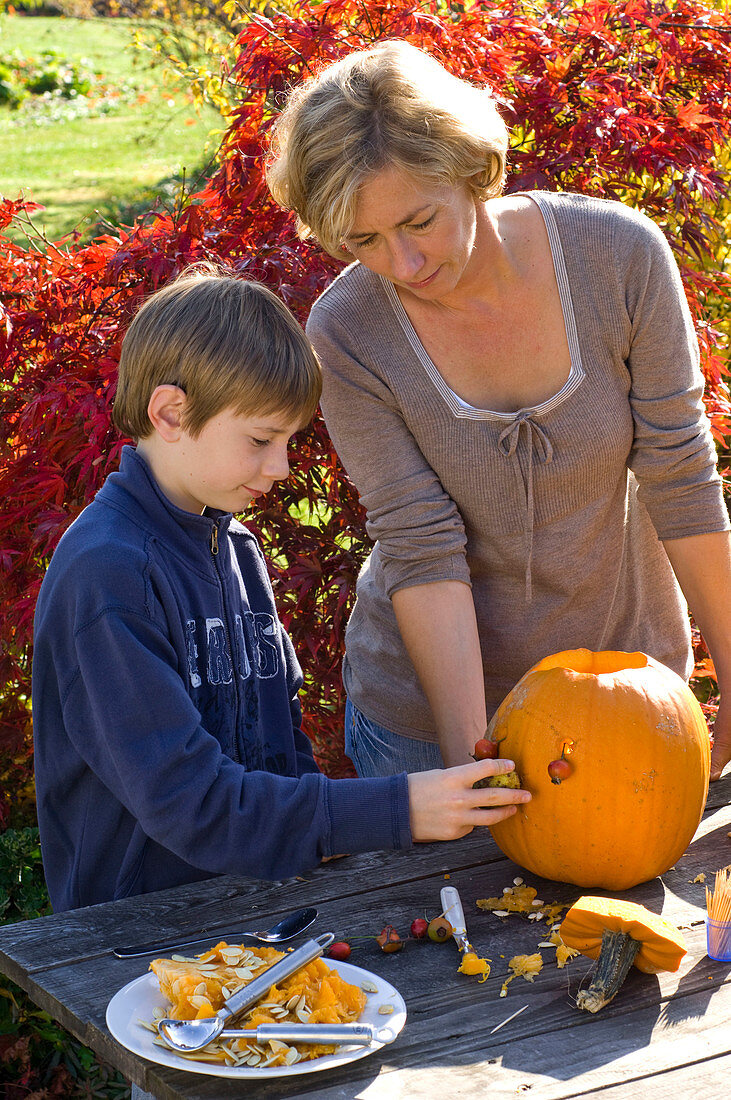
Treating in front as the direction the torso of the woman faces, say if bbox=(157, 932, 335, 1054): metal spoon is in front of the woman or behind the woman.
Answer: in front

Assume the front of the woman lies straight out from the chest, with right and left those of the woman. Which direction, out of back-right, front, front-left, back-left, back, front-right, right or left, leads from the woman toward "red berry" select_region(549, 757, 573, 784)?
front

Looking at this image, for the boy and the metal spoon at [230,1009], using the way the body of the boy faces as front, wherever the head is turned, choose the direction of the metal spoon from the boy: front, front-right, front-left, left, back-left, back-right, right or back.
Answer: front-right

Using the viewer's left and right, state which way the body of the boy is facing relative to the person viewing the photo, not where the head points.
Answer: facing the viewer and to the right of the viewer

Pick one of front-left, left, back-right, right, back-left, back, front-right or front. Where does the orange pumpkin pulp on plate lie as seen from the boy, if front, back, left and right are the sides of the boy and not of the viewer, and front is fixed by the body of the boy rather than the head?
front-right

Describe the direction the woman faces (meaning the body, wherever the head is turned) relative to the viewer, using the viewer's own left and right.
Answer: facing the viewer

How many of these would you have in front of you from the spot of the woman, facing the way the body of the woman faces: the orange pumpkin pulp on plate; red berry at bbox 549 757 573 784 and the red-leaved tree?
2

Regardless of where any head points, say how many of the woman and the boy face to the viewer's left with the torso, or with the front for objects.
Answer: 0
